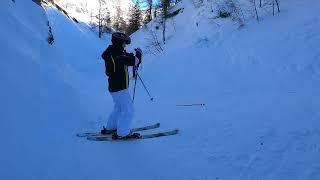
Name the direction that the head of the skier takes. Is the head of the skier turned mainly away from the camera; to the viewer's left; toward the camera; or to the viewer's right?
to the viewer's right

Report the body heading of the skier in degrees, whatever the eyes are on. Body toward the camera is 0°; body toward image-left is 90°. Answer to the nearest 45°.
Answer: approximately 270°
